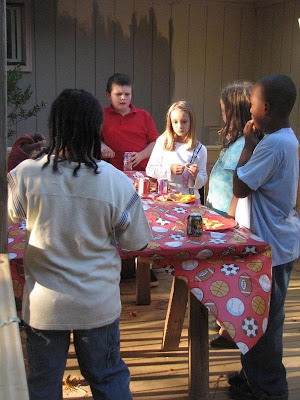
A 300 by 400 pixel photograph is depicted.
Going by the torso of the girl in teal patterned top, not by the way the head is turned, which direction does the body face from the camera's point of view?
to the viewer's left

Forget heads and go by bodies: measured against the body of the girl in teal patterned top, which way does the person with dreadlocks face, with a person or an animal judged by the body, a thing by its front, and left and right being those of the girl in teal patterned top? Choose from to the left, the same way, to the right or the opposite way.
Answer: to the right

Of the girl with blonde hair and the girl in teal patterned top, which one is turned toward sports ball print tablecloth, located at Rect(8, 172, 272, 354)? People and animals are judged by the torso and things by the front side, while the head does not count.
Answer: the girl with blonde hair

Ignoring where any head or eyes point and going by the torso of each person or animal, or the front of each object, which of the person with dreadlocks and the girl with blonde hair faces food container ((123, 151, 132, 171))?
the person with dreadlocks

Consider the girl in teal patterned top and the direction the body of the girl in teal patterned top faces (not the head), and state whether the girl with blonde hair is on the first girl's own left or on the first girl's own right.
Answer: on the first girl's own right

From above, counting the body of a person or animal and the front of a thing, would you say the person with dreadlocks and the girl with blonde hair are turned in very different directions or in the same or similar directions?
very different directions

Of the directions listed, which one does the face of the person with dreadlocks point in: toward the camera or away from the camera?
away from the camera

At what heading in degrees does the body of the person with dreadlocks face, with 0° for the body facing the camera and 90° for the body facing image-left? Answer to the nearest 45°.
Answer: approximately 180°
